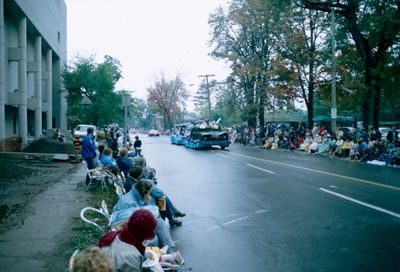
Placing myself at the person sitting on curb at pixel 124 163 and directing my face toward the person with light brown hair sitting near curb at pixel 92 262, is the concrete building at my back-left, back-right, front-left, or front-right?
back-right

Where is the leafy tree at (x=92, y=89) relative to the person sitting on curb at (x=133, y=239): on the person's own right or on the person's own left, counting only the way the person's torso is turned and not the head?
on the person's own left

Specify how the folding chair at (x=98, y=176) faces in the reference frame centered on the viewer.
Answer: facing to the right of the viewer

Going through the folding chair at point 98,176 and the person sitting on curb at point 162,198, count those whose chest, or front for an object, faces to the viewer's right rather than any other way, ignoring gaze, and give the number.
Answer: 2

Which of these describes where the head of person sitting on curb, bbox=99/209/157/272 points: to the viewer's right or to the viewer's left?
to the viewer's right

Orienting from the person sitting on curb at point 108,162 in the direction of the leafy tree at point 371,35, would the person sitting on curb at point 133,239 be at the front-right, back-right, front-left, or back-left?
back-right

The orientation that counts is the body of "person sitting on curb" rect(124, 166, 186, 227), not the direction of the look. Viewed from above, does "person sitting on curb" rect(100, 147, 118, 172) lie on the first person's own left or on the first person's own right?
on the first person's own left

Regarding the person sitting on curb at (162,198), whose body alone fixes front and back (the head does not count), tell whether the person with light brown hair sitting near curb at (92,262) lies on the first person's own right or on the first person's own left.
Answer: on the first person's own right

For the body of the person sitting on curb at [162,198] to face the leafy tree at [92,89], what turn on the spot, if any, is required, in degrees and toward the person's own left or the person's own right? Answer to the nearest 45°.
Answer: approximately 90° to the person's own left

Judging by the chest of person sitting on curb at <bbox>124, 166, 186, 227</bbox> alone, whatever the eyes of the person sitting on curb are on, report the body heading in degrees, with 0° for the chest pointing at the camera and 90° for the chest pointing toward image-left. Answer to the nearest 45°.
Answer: approximately 270°

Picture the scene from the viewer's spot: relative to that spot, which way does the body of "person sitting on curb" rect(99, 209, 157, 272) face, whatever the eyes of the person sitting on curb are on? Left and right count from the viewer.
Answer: facing away from the viewer and to the right of the viewer

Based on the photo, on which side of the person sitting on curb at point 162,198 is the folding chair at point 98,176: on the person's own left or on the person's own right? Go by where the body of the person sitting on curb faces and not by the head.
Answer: on the person's own left

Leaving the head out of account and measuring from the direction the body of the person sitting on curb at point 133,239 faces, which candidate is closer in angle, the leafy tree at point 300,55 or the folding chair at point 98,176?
the leafy tree
